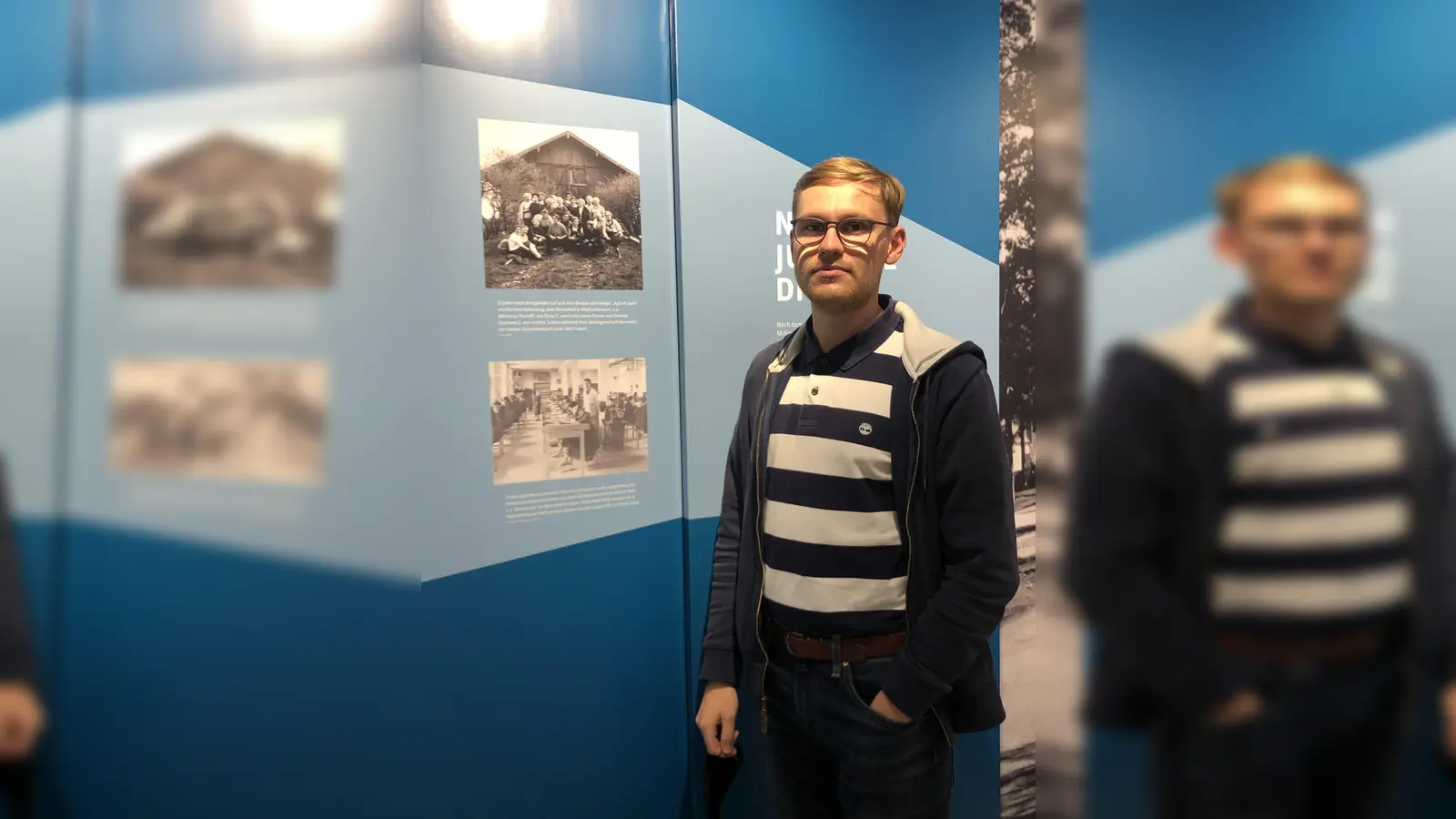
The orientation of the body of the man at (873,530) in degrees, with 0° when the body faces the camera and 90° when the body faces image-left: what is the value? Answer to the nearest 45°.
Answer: approximately 45°

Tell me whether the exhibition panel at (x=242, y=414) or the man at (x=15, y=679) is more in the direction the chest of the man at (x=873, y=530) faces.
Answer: the man

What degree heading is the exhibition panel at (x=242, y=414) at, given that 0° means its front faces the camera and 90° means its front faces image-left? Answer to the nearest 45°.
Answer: approximately 45°

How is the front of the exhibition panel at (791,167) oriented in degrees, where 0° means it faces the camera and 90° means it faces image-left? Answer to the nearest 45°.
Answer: approximately 0°

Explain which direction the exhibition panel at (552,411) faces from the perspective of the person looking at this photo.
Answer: facing the viewer and to the right of the viewer

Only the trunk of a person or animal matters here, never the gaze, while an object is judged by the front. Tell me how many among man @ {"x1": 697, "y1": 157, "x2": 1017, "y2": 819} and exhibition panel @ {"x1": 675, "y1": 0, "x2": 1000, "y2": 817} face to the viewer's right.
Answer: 0
